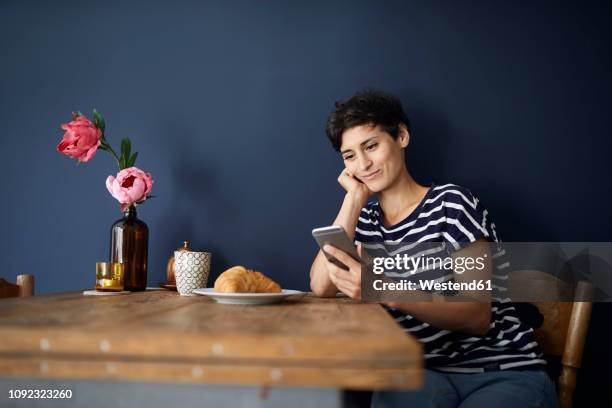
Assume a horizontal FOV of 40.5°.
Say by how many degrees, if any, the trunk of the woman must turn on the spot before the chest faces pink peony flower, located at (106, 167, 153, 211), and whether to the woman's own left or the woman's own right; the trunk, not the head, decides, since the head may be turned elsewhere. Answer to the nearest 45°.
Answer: approximately 45° to the woman's own right

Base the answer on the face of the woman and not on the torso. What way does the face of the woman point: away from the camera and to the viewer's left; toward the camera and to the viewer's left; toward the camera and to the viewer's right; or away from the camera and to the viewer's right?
toward the camera and to the viewer's left

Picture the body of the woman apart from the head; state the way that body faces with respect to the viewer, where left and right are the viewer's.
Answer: facing the viewer and to the left of the viewer

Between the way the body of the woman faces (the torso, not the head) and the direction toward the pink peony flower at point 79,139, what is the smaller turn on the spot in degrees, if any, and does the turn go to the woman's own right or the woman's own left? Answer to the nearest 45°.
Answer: approximately 45° to the woman's own right
